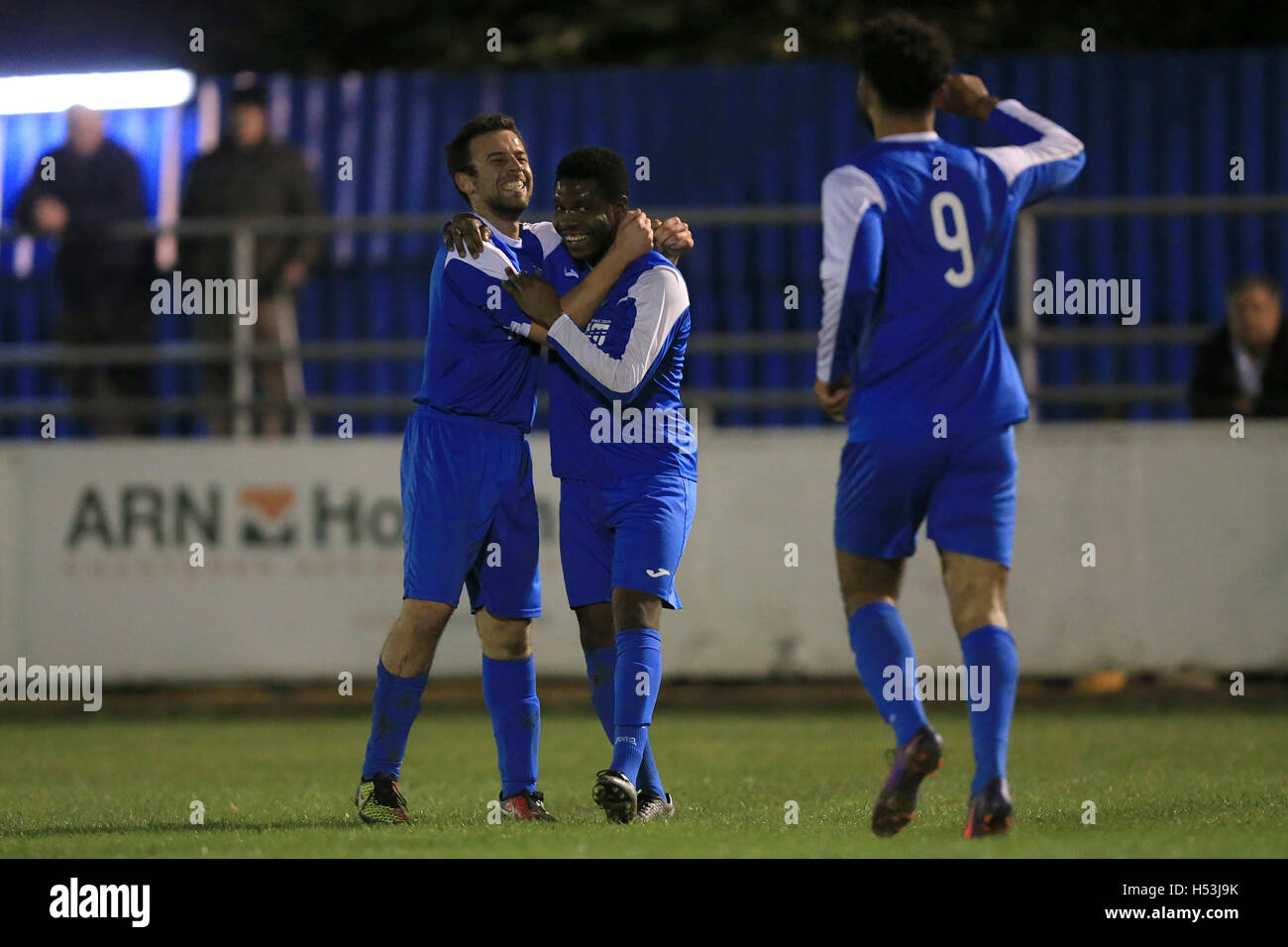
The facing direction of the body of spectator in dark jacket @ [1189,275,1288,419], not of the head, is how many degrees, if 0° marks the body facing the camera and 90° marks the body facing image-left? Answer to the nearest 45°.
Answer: approximately 0°

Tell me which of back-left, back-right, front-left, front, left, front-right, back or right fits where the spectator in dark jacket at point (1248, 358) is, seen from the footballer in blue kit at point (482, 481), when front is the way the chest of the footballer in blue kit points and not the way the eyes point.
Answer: left

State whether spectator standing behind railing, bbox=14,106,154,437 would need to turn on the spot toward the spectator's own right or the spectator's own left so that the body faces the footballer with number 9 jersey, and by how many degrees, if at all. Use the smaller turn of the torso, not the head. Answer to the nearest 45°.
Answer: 0° — they already face them

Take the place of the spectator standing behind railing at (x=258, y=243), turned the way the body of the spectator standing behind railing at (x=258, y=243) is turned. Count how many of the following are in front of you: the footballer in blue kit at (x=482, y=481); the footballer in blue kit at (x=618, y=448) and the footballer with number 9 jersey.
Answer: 3

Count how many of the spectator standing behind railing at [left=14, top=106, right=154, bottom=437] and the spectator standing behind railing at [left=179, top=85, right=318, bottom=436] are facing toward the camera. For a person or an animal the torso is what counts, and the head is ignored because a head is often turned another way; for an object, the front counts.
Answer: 2

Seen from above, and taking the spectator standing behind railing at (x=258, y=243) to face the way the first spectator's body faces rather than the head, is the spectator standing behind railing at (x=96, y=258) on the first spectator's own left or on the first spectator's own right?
on the first spectator's own right

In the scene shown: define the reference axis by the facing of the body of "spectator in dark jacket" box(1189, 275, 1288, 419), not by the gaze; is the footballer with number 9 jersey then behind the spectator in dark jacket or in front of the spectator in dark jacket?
in front

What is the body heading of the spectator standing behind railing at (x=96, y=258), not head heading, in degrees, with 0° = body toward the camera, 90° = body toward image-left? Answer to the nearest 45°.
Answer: approximately 0°

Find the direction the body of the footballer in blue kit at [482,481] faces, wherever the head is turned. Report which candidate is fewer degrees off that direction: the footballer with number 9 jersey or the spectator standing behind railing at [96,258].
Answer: the footballer with number 9 jersey
